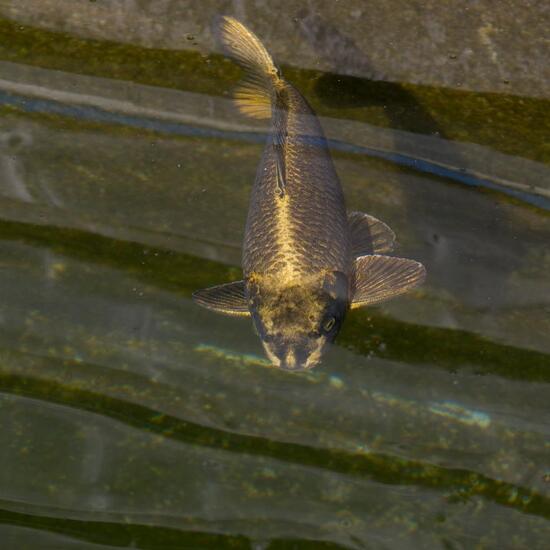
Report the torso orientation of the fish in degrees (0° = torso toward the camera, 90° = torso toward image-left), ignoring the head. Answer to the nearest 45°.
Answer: approximately 0°
